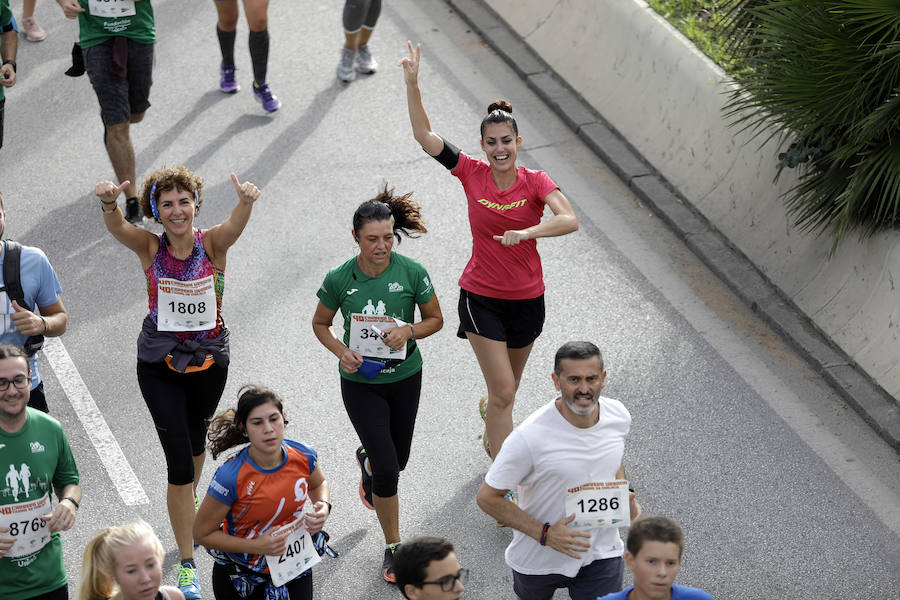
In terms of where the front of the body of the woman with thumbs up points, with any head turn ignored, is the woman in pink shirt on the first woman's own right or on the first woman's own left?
on the first woman's own left

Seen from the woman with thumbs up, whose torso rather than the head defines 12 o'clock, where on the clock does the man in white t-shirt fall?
The man in white t-shirt is roughly at 10 o'clock from the woman with thumbs up.

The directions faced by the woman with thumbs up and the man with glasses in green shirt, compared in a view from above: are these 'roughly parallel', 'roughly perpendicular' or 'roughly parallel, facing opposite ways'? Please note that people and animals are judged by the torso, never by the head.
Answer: roughly parallel

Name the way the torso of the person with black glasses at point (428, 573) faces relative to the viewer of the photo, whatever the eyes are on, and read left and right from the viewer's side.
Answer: facing the viewer and to the right of the viewer

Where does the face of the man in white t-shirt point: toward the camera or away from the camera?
toward the camera

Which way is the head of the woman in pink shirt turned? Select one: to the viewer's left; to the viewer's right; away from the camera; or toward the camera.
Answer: toward the camera

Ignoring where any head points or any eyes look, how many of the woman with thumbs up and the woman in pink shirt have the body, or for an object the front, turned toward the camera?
2

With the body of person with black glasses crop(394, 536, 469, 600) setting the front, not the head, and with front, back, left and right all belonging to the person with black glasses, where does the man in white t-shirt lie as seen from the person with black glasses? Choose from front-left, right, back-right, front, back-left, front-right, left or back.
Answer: back-left

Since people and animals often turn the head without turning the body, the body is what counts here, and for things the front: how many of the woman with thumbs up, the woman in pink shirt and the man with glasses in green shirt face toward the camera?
3

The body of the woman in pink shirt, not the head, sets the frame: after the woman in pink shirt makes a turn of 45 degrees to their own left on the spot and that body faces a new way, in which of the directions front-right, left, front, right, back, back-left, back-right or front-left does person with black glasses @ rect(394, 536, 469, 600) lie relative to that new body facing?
front-right

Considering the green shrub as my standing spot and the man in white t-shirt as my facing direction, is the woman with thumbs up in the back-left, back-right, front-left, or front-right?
front-right

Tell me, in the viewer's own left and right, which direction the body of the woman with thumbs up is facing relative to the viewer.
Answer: facing the viewer

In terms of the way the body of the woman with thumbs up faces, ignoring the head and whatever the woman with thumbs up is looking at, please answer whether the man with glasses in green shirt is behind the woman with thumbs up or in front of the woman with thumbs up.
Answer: in front

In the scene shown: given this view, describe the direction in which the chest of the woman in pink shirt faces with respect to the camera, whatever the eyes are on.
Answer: toward the camera

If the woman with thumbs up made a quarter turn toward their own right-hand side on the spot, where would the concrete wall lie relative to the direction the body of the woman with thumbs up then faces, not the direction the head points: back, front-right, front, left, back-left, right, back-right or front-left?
back-right

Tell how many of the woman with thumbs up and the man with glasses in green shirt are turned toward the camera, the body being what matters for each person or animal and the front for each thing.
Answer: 2
